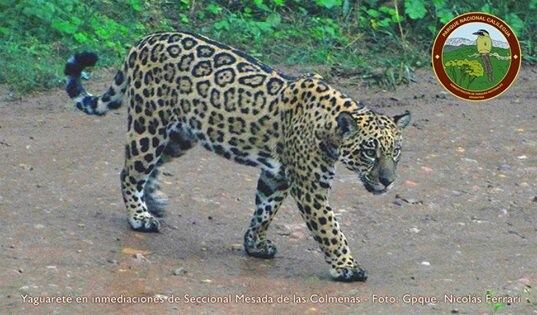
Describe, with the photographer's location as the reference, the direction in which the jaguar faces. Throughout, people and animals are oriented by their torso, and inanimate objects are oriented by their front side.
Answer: facing the viewer and to the right of the viewer
